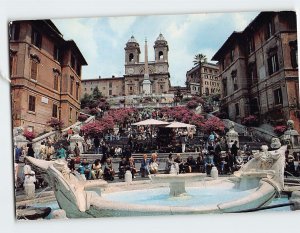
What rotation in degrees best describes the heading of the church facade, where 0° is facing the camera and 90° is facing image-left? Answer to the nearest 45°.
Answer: approximately 0°

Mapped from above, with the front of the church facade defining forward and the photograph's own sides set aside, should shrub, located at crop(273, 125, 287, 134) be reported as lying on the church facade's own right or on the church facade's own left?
on the church facade's own left

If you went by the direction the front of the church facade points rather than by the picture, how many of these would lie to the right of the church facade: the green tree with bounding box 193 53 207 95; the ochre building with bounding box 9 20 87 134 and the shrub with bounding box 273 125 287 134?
1

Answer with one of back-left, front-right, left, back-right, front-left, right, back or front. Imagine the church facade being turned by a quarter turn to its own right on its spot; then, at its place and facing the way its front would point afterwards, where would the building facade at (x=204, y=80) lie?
back

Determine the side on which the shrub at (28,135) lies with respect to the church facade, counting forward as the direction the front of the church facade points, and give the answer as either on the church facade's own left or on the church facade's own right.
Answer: on the church facade's own right

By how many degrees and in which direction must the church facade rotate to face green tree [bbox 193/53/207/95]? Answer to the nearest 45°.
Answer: approximately 45° to its left
